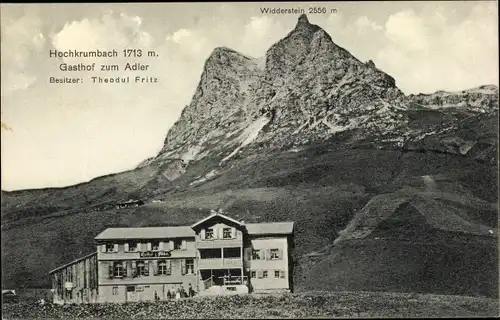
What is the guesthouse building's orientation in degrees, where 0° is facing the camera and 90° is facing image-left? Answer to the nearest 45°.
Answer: approximately 0°
